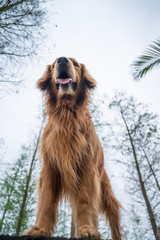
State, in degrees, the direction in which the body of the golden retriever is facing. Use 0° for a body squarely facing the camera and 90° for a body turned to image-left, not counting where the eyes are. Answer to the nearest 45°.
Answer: approximately 0°
